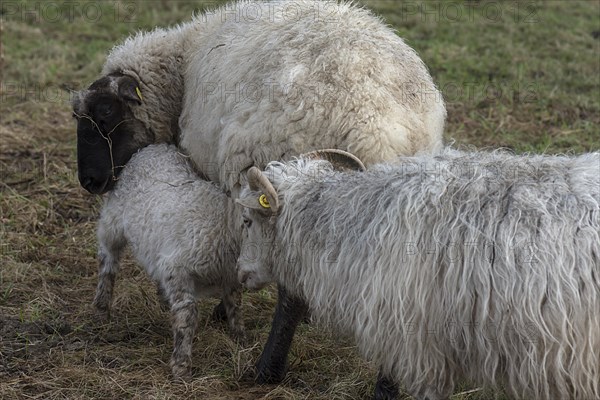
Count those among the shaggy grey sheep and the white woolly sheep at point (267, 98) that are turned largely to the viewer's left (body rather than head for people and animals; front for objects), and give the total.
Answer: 2

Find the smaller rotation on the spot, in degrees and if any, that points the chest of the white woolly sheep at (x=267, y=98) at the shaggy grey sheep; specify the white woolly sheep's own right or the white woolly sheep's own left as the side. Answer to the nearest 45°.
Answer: approximately 135° to the white woolly sheep's own left

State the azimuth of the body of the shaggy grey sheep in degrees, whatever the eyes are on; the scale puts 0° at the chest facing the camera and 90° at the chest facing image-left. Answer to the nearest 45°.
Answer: approximately 90°

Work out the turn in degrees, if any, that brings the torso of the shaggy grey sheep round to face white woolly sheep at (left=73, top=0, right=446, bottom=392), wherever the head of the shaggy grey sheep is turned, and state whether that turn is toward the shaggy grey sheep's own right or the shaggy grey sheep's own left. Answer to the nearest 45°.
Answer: approximately 45° to the shaggy grey sheep's own right

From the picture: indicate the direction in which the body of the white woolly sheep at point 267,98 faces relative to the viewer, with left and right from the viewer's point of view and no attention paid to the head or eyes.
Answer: facing to the left of the viewer
